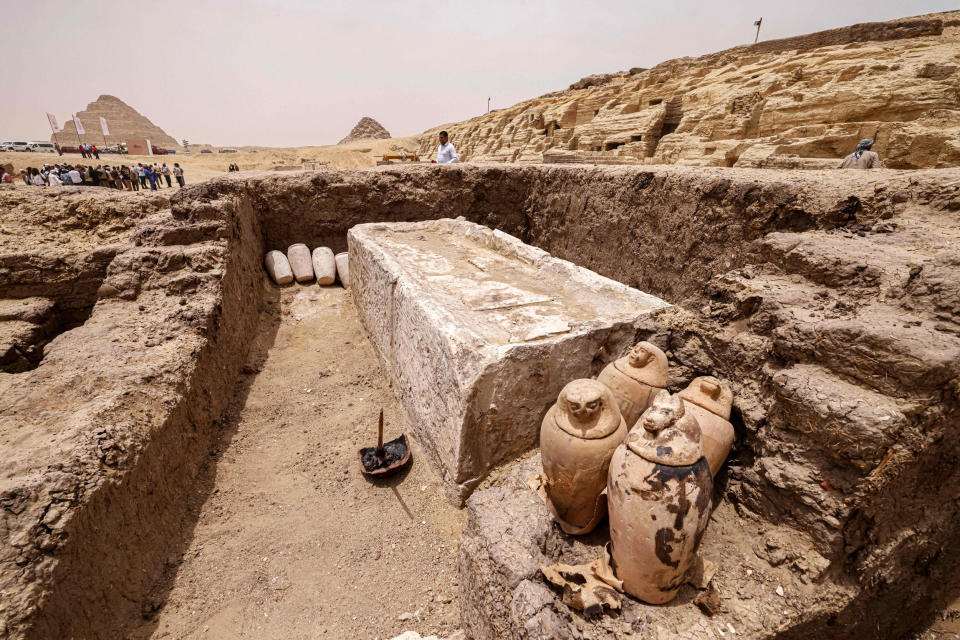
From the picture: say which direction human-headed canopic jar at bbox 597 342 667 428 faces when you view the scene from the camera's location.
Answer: facing the viewer and to the left of the viewer

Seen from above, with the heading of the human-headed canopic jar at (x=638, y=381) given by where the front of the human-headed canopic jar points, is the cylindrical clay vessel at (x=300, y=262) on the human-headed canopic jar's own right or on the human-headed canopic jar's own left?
on the human-headed canopic jar's own right

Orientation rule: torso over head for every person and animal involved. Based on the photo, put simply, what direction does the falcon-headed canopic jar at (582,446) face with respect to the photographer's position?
facing the viewer

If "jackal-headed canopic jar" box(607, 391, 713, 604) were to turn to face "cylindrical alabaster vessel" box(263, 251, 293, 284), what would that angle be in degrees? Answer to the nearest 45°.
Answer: approximately 90° to its right

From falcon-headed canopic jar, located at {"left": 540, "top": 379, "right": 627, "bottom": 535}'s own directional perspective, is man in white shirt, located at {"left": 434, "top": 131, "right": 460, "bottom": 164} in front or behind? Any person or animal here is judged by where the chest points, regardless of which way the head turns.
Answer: behind

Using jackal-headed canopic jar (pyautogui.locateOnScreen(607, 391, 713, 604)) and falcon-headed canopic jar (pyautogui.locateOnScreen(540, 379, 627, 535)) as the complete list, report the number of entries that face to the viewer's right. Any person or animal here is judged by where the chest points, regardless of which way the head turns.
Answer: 0

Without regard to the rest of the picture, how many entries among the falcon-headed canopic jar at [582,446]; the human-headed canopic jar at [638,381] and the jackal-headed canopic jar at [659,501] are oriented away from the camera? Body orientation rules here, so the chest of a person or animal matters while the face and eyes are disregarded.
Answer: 0

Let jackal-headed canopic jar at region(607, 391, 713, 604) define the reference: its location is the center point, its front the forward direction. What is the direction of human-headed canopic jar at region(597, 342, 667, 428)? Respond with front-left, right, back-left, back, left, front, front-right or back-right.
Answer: back-right

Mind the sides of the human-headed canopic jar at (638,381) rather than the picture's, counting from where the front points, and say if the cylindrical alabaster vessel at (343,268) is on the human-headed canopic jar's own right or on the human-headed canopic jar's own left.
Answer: on the human-headed canopic jar's own right
